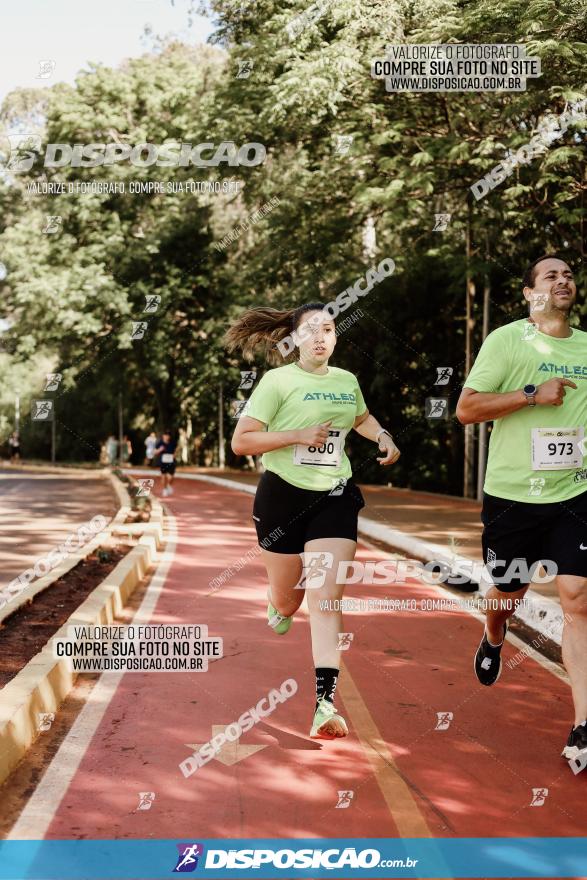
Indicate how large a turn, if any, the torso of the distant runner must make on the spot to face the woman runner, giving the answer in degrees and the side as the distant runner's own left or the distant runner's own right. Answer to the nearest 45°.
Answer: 0° — they already face them

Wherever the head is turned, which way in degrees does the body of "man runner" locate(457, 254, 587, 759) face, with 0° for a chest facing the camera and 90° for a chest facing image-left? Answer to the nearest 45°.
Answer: approximately 315°

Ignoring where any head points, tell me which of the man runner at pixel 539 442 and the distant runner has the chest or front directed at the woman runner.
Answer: the distant runner

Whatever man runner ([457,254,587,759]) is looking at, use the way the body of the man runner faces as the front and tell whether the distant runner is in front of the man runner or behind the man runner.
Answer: behind

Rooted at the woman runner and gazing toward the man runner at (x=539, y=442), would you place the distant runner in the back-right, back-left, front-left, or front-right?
back-left

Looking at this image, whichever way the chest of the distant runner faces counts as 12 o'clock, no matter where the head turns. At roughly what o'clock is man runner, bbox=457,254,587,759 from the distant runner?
The man runner is roughly at 12 o'clock from the distant runner.
